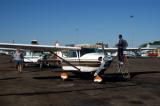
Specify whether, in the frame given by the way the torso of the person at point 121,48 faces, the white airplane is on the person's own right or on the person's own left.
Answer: on the person's own left

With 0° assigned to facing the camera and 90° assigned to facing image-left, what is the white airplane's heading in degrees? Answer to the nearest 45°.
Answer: approximately 315°

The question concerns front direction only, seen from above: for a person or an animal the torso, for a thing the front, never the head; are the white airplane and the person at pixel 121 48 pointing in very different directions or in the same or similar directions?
very different directions

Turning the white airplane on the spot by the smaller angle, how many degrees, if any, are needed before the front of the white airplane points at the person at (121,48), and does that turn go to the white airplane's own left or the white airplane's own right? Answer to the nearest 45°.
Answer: approximately 45° to the white airplane's own left

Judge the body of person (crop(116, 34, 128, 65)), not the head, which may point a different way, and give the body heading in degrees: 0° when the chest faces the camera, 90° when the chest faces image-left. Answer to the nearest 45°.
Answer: approximately 135°
